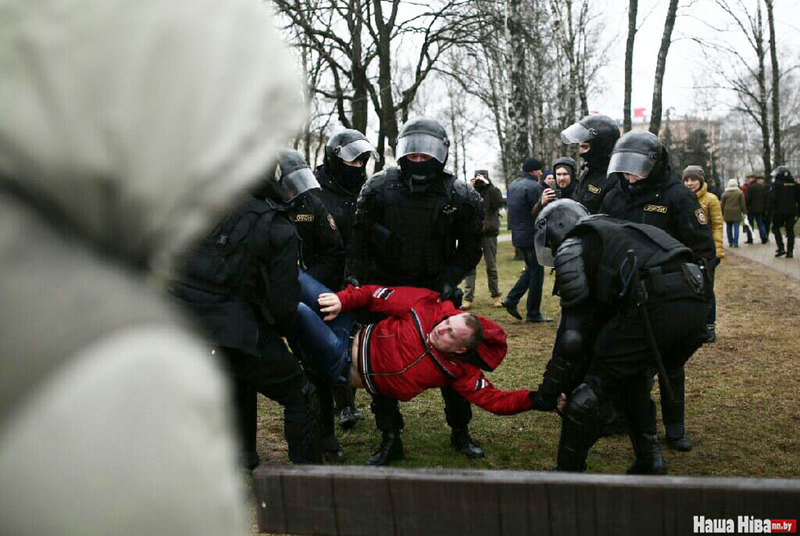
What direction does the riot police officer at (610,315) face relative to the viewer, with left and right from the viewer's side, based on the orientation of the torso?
facing to the left of the viewer

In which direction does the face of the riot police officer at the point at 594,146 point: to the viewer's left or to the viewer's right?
to the viewer's left

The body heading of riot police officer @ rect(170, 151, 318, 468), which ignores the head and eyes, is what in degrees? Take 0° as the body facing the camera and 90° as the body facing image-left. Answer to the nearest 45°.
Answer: approximately 270°

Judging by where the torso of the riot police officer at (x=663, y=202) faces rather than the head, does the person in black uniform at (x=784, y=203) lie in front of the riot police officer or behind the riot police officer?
behind

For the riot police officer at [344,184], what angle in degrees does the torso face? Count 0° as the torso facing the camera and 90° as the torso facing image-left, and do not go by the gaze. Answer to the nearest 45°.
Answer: approximately 315°
